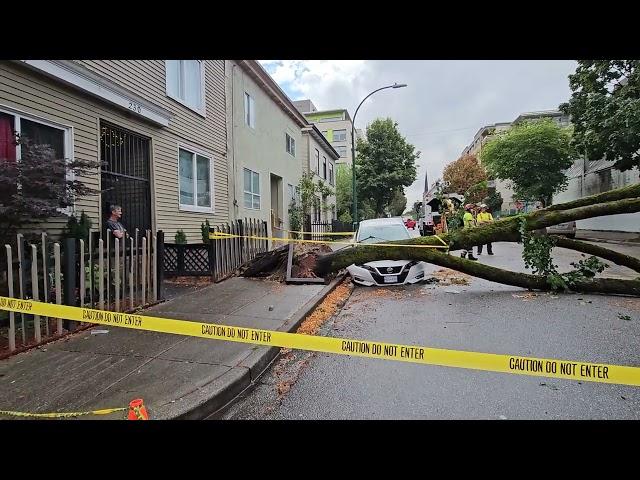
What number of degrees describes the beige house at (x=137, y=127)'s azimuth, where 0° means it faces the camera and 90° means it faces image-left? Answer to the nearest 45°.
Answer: approximately 315°

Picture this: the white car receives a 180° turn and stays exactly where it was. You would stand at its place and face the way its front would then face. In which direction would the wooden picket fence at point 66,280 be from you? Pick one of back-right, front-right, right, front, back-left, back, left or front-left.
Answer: back-left

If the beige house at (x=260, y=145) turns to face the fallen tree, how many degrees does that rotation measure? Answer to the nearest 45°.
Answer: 0° — it already faces it

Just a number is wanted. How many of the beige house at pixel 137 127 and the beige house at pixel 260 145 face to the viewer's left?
0

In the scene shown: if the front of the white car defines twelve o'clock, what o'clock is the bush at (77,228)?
The bush is roughly at 2 o'clock from the white car.

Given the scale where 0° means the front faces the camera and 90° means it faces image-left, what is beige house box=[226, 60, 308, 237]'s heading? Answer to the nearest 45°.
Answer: approximately 315°

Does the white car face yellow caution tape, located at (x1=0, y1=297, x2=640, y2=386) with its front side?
yes

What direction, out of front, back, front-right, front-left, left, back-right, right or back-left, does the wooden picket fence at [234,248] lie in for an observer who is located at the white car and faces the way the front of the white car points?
right

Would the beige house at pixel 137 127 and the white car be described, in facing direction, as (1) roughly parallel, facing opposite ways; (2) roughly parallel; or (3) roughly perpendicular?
roughly perpendicular

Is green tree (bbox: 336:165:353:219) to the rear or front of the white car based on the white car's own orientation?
to the rear

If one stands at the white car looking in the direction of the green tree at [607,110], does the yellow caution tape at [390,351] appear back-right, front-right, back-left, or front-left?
back-right
